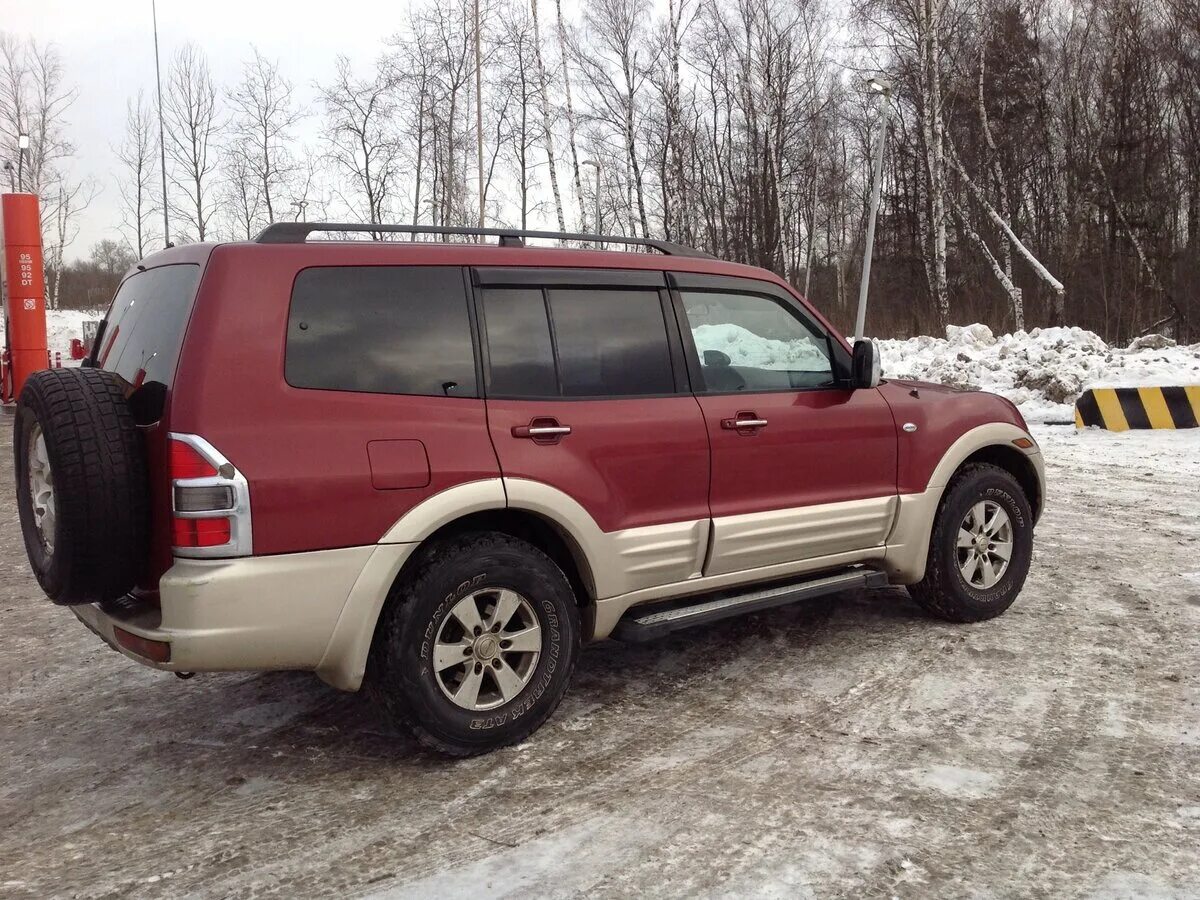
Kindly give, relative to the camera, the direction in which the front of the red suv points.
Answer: facing away from the viewer and to the right of the viewer

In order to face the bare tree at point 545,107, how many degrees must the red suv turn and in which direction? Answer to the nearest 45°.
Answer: approximately 45° to its left

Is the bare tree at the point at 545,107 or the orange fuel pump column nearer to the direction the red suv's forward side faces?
the bare tree

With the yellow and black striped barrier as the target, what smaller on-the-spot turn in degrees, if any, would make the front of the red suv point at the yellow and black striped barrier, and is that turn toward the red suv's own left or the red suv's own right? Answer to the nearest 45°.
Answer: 0° — it already faces it

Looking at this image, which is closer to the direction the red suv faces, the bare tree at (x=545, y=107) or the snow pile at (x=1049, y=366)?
the snow pile

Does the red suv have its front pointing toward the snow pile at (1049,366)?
yes

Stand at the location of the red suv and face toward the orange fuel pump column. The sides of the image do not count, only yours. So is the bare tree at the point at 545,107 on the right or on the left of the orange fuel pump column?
right

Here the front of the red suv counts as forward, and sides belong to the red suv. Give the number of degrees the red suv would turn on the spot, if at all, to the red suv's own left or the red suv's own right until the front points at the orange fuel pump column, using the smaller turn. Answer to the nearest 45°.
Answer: approximately 90° to the red suv's own left
